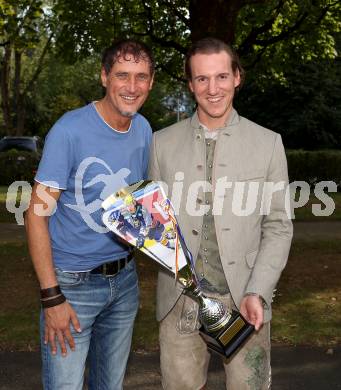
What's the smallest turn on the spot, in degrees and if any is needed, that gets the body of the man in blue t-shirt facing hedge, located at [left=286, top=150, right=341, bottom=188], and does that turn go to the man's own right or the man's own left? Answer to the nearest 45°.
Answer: approximately 90° to the man's own left

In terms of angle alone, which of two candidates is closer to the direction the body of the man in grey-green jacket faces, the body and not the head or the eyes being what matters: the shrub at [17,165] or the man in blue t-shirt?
the man in blue t-shirt

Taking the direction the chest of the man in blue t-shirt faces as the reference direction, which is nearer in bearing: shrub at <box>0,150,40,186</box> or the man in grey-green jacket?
the man in grey-green jacket

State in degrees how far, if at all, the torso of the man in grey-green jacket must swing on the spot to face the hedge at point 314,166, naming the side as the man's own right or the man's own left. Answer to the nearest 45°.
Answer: approximately 180°

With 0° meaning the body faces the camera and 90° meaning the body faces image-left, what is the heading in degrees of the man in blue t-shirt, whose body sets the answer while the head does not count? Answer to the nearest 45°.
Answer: approximately 315°

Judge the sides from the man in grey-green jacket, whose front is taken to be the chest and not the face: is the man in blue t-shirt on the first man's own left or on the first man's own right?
on the first man's own right

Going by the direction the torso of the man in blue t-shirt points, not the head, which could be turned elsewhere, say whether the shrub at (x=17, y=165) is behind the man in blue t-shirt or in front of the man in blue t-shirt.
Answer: behind
